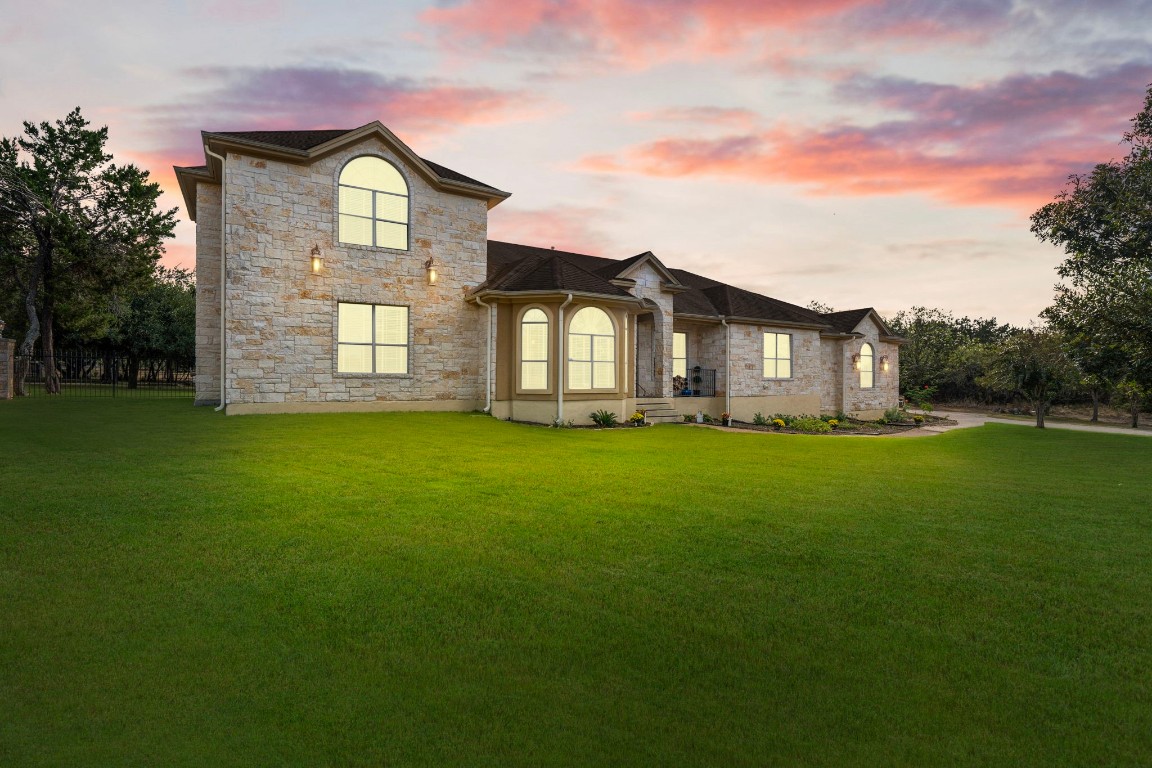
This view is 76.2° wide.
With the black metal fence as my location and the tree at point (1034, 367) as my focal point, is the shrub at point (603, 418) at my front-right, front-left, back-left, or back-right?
front-right

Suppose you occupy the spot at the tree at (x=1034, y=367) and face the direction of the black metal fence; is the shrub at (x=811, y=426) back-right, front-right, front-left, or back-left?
front-left

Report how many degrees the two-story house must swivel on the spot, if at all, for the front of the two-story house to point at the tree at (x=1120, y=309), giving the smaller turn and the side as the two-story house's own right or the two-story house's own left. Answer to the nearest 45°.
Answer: approximately 45° to the two-story house's own left

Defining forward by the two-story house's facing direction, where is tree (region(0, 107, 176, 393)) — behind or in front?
behind

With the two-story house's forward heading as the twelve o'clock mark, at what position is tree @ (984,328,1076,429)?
The tree is roughly at 10 o'clock from the two-story house.

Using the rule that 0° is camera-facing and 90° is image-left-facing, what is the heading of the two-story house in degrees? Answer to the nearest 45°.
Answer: approximately 315°
